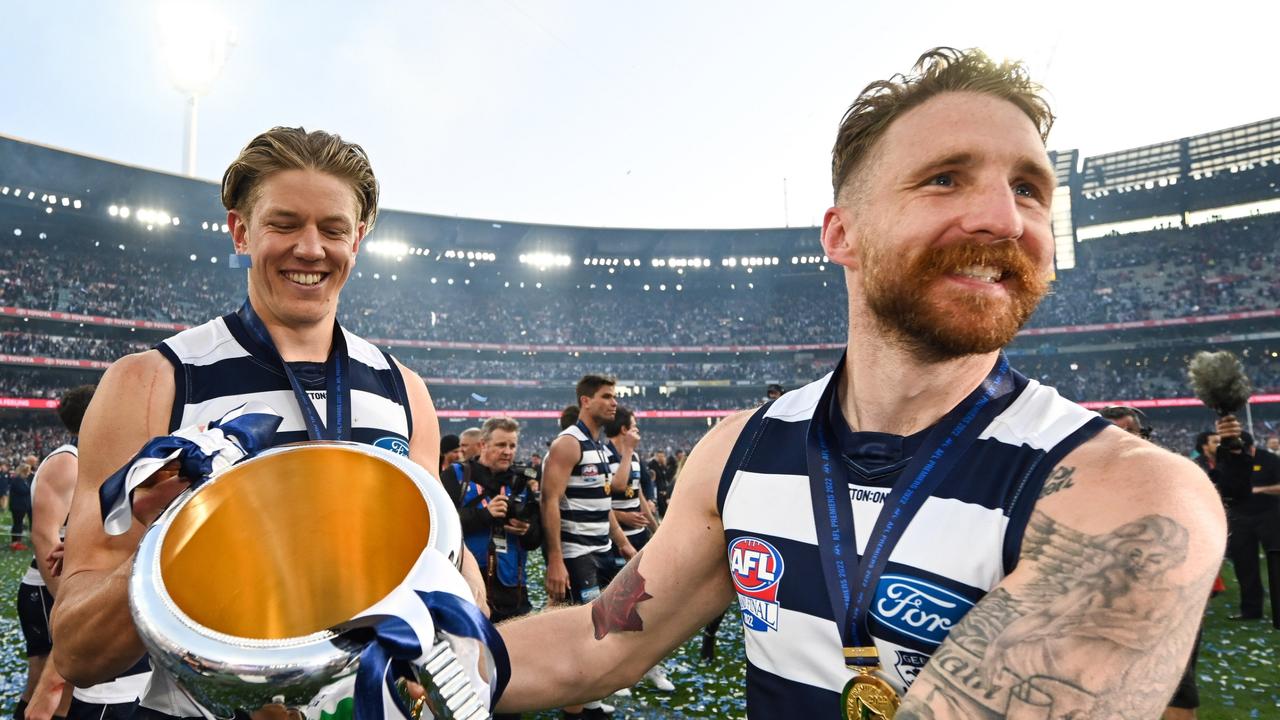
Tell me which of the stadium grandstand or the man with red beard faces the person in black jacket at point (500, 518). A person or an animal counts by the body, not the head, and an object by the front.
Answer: the stadium grandstand

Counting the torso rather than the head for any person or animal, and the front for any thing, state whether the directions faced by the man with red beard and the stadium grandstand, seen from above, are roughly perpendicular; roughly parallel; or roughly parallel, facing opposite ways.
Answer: roughly parallel

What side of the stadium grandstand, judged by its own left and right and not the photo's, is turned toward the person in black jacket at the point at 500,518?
front

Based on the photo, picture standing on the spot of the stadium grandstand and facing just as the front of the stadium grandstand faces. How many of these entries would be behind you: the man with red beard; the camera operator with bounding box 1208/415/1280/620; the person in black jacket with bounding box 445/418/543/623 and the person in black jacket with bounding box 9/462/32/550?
0

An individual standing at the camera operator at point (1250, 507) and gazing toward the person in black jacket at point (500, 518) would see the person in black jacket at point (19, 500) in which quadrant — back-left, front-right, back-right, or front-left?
front-right

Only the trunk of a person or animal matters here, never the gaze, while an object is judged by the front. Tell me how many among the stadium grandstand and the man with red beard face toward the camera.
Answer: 2

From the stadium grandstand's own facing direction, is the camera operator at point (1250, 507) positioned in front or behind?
in front

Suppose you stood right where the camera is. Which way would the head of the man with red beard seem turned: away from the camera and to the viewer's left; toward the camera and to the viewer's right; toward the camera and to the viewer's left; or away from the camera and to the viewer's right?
toward the camera and to the viewer's right

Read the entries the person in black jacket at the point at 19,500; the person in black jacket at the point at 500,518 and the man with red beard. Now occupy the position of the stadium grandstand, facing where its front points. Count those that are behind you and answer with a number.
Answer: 0

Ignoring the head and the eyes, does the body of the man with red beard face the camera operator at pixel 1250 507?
no

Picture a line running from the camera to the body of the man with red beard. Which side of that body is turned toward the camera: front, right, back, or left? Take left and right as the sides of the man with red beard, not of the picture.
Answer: front

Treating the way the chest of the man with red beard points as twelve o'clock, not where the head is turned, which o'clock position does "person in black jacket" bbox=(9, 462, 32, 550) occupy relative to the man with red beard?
The person in black jacket is roughly at 4 o'clock from the man with red beard.

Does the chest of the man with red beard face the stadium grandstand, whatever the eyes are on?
no

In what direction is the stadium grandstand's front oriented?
toward the camera
